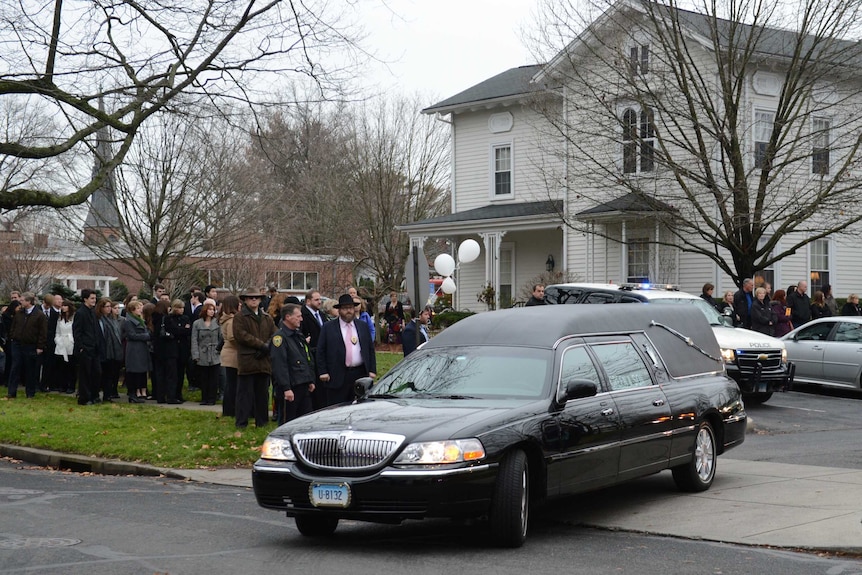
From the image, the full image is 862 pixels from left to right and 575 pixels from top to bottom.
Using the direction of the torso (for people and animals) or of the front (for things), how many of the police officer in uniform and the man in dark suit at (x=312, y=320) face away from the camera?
0

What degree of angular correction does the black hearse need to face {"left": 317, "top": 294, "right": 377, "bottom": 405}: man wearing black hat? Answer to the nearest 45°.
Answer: approximately 90° to its right

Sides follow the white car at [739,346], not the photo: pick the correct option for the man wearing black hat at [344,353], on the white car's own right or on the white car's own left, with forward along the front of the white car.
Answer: on the white car's own right

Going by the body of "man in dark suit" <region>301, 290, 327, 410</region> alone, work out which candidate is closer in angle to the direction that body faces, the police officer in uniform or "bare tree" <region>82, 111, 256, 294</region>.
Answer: the police officer in uniform

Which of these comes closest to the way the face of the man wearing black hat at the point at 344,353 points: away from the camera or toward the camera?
toward the camera

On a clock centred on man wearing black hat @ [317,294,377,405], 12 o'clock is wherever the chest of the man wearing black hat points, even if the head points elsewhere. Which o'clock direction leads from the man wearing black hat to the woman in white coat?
The woman in white coat is roughly at 5 o'clock from the man wearing black hat.

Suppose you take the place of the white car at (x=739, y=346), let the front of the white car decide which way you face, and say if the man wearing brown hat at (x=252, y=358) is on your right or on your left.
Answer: on your right

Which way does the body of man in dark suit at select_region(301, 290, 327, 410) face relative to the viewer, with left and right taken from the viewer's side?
facing the viewer and to the right of the viewer

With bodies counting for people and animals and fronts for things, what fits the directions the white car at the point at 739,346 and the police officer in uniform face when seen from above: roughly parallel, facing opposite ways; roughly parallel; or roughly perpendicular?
roughly parallel

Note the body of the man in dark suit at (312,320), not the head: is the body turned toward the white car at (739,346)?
no

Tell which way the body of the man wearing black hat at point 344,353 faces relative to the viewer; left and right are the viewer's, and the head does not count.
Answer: facing the viewer

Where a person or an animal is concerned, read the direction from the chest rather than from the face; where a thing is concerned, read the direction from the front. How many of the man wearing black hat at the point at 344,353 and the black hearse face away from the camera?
0

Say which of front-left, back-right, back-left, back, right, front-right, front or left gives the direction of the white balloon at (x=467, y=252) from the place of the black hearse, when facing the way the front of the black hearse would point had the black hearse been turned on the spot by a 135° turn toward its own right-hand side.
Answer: front

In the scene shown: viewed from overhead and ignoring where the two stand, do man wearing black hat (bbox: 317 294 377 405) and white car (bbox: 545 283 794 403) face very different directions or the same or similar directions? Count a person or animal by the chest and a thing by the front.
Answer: same or similar directions

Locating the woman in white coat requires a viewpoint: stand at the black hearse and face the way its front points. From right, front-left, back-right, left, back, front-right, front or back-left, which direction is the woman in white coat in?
right

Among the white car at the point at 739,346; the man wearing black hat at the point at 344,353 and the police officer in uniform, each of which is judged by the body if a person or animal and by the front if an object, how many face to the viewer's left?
0

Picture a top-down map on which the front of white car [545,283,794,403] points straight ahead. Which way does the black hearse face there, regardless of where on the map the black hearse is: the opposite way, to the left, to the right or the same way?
to the right
